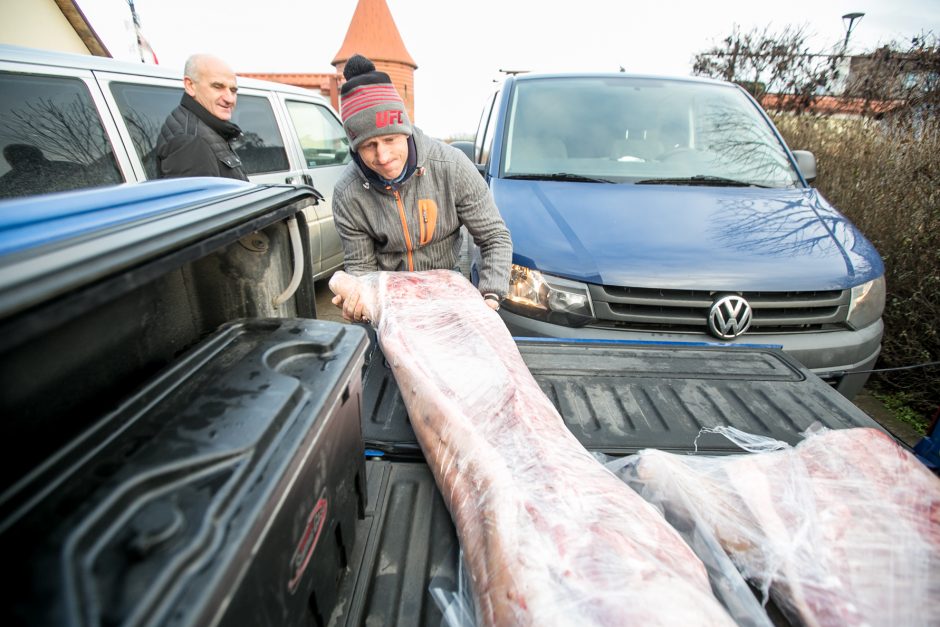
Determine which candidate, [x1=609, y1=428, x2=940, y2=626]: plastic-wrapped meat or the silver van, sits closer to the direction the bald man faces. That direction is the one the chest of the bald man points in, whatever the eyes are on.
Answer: the plastic-wrapped meat

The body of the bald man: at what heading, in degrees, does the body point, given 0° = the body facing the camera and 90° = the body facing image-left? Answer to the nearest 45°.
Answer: approximately 315°

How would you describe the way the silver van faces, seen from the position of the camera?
facing away from the viewer and to the right of the viewer

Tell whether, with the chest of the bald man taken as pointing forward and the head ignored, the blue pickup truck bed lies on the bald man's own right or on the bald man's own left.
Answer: on the bald man's own right
